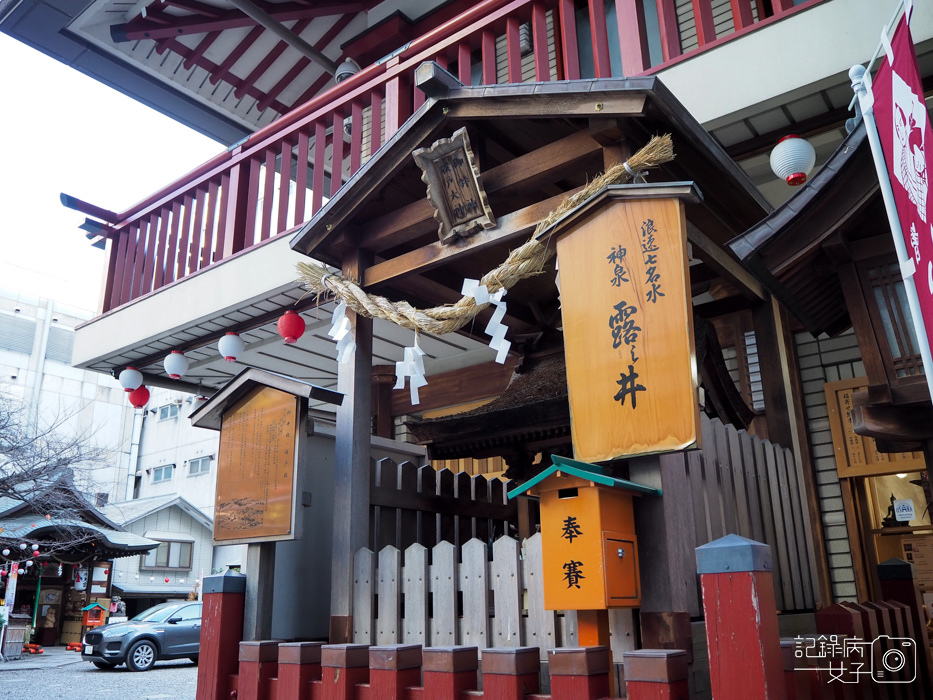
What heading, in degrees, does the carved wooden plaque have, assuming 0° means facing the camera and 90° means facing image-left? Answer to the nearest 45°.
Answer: approximately 45°

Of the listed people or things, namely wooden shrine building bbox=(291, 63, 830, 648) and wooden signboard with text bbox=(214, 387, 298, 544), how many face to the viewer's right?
0

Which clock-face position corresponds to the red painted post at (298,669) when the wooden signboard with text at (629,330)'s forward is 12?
The red painted post is roughly at 2 o'clock from the wooden signboard with text.

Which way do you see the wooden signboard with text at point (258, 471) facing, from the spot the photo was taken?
facing the viewer and to the left of the viewer

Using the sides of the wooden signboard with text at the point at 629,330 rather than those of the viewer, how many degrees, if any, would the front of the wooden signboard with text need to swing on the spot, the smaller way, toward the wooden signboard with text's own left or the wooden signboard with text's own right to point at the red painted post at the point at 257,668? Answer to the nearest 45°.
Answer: approximately 45° to the wooden signboard with text's own right

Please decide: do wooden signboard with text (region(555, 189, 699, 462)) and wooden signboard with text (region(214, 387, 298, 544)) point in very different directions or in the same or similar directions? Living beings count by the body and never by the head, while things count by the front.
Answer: same or similar directions

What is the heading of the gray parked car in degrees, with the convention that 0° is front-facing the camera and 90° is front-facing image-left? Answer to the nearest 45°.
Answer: approximately 45°

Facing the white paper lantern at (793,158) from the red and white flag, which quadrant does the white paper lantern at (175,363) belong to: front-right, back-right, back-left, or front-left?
front-left

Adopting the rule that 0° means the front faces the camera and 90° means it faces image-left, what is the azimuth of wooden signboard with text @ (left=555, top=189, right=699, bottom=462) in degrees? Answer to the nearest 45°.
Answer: approximately 45°

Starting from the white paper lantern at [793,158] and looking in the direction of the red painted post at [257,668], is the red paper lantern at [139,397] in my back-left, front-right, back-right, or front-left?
front-right

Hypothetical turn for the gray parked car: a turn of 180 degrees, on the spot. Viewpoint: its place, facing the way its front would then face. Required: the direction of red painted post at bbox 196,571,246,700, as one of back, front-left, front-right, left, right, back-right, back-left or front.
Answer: back-right

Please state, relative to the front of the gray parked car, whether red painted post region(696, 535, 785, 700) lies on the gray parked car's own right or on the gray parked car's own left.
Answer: on the gray parked car's own left

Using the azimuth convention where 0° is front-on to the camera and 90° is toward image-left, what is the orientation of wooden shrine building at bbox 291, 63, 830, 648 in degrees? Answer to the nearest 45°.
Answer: approximately 45°
